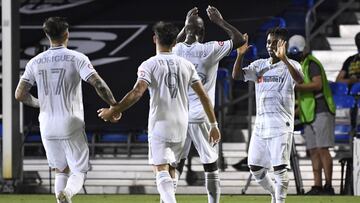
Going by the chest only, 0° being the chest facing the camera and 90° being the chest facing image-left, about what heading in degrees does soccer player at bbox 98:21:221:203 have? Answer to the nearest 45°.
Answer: approximately 180°

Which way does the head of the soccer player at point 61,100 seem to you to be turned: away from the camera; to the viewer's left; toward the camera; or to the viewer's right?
away from the camera

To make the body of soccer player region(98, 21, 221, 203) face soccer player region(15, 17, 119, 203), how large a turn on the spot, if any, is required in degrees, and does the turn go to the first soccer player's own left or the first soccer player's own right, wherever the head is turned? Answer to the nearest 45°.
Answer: approximately 90° to the first soccer player's own left

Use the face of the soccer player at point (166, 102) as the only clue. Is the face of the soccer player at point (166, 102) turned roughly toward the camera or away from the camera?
away from the camera

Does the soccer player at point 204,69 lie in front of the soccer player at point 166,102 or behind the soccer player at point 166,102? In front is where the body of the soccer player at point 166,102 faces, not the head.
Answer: in front

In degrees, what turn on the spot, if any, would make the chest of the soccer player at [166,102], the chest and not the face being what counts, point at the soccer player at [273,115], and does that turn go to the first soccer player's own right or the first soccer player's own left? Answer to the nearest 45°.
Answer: approximately 45° to the first soccer player's own right
